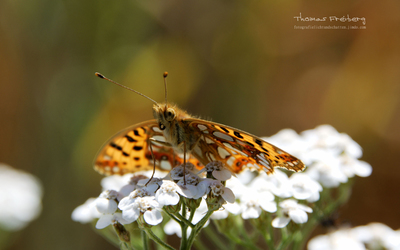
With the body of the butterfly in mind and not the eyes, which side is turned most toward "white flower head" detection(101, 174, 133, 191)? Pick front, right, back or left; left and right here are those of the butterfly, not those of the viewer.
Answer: right

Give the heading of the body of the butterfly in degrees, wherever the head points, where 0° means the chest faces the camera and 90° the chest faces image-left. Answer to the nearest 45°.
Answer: approximately 45°

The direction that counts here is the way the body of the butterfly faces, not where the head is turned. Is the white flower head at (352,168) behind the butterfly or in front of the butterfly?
behind

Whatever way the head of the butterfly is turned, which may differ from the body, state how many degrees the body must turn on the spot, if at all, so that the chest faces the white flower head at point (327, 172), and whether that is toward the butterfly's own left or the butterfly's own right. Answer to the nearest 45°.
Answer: approximately 135° to the butterfly's own left
